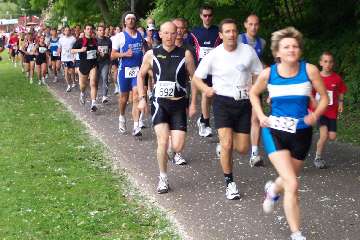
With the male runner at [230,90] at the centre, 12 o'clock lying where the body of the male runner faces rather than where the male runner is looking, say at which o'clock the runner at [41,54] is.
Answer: The runner is roughly at 5 o'clock from the male runner.

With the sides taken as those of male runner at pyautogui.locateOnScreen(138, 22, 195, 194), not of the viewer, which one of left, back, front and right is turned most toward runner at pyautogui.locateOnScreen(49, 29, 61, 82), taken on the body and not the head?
back

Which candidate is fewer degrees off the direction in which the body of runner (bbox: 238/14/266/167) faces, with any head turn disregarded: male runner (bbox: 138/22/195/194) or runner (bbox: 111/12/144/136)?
the male runner

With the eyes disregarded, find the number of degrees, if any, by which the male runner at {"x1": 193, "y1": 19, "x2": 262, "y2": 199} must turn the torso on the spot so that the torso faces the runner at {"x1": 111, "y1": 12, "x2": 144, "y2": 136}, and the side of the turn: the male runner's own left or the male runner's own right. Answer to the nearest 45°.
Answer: approximately 135° to the male runner's own right

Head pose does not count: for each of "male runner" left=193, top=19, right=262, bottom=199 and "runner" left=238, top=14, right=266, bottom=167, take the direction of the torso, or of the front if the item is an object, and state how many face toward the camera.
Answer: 2

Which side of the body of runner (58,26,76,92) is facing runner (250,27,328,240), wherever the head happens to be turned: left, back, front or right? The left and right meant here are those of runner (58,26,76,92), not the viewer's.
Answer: front

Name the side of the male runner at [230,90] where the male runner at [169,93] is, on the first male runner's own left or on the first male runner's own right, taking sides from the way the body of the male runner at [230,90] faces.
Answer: on the first male runner's own right

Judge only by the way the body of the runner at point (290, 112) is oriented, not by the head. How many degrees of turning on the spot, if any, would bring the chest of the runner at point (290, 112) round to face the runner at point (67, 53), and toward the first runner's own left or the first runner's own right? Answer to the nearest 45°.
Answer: approximately 135° to the first runner's own right
